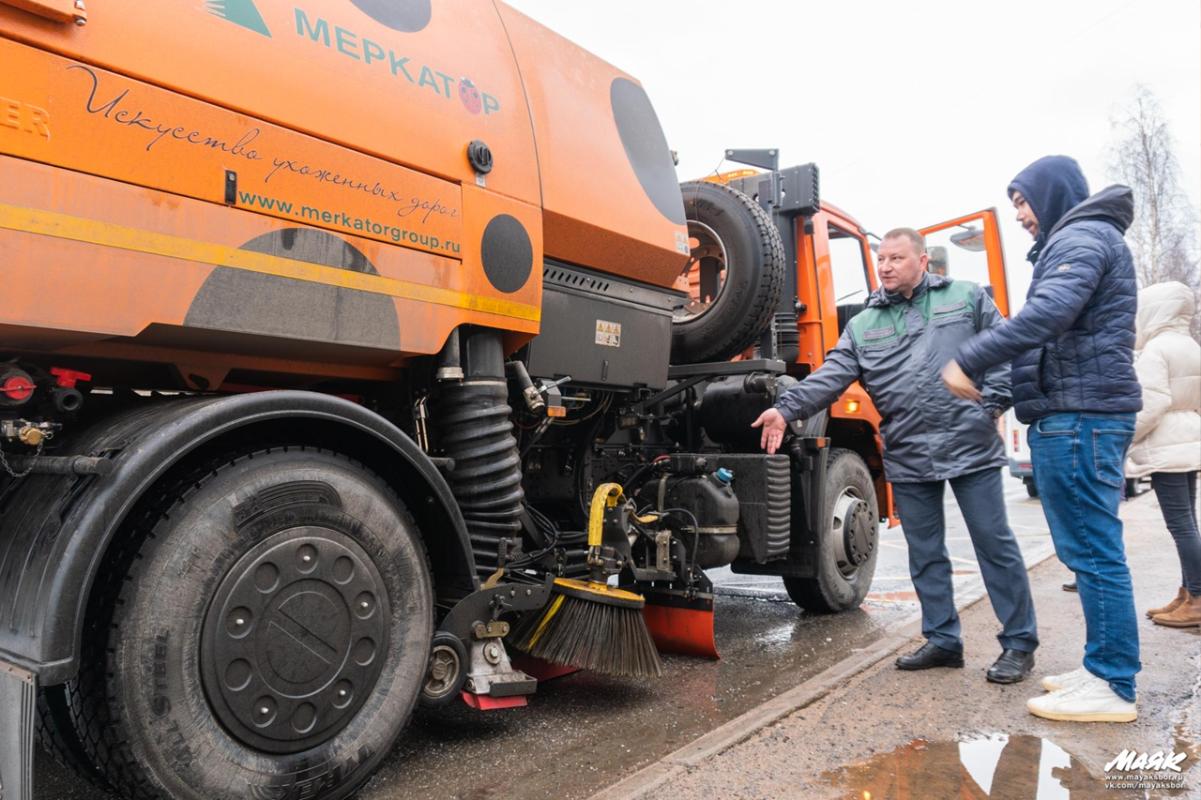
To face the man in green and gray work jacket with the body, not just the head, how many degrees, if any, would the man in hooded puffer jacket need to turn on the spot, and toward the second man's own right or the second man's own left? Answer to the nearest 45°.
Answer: approximately 45° to the second man's own right

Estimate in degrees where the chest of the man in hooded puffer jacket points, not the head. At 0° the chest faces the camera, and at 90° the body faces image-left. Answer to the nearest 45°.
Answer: approximately 90°

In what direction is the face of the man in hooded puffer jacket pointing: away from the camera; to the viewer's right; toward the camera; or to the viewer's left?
to the viewer's left
